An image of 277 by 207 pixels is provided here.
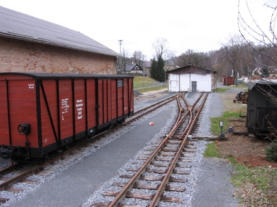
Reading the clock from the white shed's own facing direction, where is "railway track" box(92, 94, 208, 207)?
The railway track is roughly at 12 o'clock from the white shed.

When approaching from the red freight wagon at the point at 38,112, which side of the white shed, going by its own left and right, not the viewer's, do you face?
front

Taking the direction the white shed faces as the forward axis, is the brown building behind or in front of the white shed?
in front

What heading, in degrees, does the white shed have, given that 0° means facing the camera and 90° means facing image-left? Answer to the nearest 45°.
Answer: approximately 0°

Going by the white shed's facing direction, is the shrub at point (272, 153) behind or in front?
in front

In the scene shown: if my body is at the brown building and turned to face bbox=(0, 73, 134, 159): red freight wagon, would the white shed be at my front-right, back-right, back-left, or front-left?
back-left
